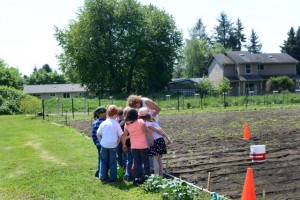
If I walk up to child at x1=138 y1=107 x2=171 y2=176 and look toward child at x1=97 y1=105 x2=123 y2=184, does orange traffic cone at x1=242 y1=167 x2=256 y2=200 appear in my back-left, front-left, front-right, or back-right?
back-left

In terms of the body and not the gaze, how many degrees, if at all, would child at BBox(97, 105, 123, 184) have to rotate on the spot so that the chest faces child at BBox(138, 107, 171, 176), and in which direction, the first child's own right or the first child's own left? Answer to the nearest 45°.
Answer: approximately 45° to the first child's own right

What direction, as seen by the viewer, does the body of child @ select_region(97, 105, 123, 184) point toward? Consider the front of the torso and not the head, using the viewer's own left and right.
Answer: facing away from the viewer and to the right of the viewer

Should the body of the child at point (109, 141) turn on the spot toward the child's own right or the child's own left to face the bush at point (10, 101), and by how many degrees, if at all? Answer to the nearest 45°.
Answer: approximately 45° to the child's own left

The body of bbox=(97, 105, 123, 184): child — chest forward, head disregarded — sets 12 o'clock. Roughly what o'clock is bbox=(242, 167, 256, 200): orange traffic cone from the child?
The orange traffic cone is roughly at 3 o'clock from the child.

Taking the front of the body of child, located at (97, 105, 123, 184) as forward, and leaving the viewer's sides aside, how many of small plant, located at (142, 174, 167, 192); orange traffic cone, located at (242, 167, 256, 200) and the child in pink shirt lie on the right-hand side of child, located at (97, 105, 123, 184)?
3

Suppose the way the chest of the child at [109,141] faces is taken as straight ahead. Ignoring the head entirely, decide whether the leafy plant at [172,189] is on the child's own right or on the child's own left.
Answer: on the child's own right

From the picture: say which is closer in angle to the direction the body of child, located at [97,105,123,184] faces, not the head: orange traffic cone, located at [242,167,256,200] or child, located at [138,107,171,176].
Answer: the child

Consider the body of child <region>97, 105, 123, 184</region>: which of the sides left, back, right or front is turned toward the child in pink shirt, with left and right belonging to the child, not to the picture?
right
